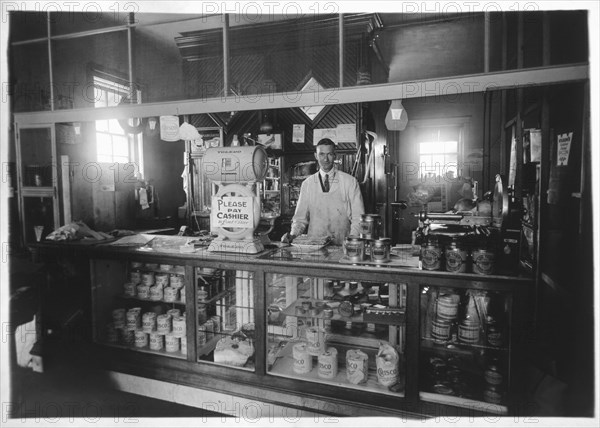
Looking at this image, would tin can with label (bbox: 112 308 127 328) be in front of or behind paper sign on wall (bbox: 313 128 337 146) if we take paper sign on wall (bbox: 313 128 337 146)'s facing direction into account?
in front

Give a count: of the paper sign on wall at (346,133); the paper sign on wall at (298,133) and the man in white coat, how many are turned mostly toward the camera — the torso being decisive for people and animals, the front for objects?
3

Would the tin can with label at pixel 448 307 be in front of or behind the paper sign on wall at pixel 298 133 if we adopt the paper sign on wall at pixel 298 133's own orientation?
in front

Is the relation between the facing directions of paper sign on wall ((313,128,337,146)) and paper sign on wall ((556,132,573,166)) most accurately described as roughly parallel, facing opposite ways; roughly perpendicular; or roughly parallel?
roughly perpendicular

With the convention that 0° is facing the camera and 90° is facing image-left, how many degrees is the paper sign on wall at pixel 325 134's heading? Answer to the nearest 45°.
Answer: approximately 0°

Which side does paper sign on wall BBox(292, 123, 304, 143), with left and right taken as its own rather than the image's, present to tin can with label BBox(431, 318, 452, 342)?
front

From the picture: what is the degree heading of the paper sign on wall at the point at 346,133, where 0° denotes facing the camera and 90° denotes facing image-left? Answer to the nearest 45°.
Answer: approximately 0°

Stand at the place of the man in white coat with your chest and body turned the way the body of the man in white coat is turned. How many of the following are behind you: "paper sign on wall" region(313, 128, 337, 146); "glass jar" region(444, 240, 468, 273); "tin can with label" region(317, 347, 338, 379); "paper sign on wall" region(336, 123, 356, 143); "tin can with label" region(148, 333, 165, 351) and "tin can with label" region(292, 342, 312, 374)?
2

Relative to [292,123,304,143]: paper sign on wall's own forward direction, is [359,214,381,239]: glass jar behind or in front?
in front

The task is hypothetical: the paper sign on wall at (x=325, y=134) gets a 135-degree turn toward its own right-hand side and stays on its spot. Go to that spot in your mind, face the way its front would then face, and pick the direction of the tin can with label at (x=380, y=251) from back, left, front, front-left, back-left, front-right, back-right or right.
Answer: back-left
